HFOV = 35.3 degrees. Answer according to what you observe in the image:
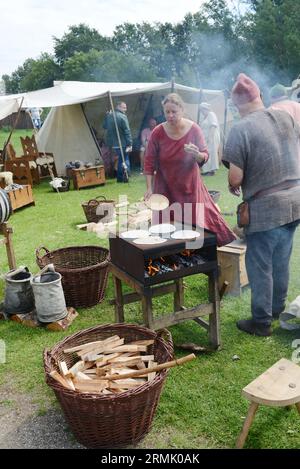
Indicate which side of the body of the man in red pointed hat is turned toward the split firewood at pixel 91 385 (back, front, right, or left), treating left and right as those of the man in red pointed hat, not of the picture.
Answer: left

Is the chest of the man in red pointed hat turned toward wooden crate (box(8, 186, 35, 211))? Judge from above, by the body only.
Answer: yes

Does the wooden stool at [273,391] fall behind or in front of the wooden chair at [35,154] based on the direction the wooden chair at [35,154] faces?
in front

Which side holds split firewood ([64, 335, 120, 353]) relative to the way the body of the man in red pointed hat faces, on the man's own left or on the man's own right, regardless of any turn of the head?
on the man's own left

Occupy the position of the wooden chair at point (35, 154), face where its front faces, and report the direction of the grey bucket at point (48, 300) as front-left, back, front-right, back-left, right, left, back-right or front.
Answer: front-right

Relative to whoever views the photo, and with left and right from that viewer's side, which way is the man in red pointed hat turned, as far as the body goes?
facing away from the viewer and to the left of the viewer

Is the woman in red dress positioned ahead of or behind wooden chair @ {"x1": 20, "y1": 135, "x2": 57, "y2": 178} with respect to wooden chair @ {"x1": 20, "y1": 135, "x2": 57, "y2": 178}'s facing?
ahead

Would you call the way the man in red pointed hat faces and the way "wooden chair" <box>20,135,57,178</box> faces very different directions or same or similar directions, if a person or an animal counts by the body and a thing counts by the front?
very different directions

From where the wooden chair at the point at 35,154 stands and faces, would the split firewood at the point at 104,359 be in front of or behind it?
in front

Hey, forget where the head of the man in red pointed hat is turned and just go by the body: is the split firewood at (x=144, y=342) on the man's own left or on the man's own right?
on the man's own left

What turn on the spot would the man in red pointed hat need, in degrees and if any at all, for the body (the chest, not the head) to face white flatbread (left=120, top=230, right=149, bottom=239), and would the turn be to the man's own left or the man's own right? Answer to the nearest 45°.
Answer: approximately 45° to the man's own left
